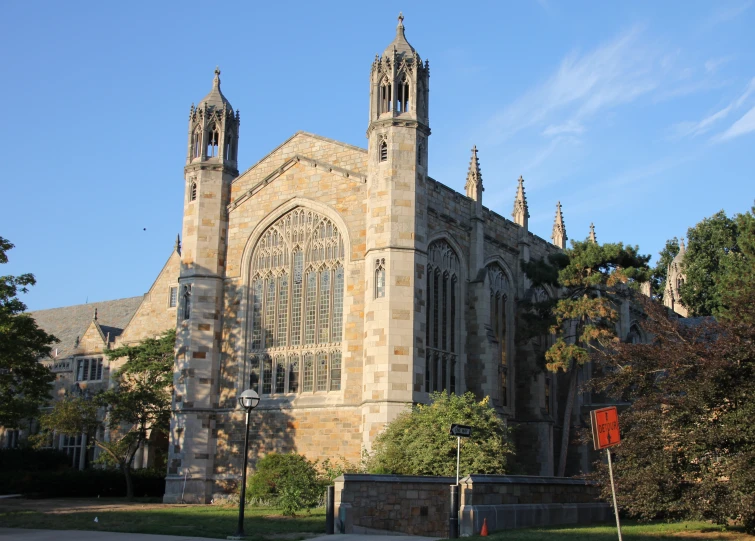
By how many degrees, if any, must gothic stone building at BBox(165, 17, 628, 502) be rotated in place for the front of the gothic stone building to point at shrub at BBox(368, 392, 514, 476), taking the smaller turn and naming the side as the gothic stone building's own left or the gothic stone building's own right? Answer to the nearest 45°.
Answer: approximately 90° to the gothic stone building's own left

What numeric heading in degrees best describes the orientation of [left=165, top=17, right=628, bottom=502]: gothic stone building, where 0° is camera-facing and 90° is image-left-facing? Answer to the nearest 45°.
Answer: approximately 45°

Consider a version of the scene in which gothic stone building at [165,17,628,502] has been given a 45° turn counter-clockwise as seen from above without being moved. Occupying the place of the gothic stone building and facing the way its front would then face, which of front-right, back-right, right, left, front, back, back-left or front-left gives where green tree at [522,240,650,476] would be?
left

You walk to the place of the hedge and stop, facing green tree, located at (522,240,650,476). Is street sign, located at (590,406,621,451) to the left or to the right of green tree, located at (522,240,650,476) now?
right

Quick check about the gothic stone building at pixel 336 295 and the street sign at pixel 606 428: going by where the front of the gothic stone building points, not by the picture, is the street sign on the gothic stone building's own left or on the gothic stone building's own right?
on the gothic stone building's own left

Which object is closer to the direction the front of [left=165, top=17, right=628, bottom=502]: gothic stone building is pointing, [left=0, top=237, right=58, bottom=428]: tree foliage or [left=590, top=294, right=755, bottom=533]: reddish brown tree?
the tree foliage

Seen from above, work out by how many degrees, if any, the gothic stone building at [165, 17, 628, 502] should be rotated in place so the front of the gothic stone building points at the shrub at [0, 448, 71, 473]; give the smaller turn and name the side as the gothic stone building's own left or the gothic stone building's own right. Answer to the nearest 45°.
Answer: approximately 90° to the gothic stone building's own right

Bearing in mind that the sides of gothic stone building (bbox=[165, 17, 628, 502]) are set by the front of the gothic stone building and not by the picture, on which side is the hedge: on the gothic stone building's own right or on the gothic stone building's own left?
on the gothic stone building's own right

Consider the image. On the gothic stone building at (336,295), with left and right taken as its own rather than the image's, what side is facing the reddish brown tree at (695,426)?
left
